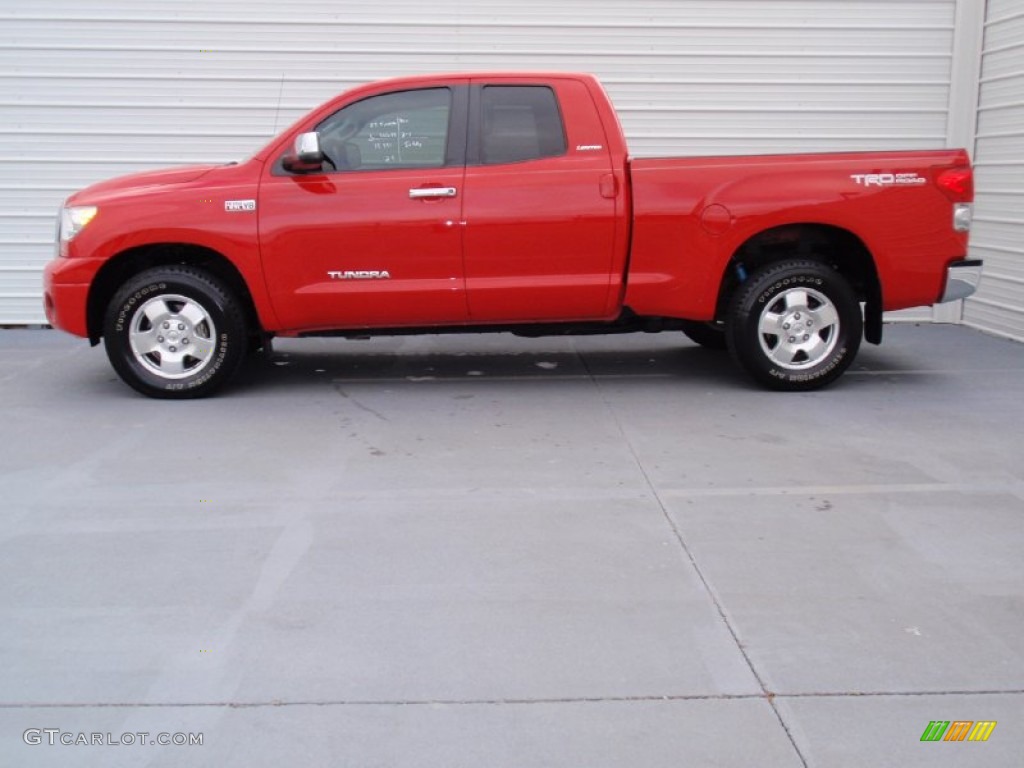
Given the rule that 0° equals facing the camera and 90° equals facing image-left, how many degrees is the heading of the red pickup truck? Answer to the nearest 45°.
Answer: approximately 90°
